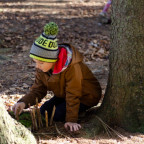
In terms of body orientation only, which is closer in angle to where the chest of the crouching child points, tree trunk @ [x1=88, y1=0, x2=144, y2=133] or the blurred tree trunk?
the blurred tree trunk

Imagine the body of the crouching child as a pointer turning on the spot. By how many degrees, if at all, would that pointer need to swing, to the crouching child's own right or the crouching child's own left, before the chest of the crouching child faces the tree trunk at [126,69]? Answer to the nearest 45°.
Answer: approximately 135° to the crouching child's own left

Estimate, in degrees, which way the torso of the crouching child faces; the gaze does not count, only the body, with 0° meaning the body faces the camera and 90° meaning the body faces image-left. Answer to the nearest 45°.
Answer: approximately 45°
